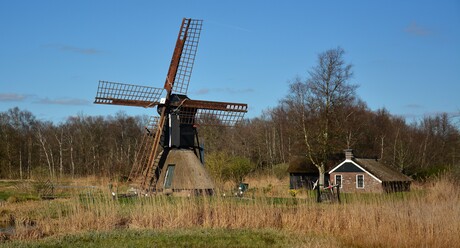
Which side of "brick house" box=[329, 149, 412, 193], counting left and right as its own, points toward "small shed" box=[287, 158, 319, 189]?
right

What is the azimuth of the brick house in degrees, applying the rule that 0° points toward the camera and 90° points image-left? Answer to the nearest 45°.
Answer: approximately 45°
